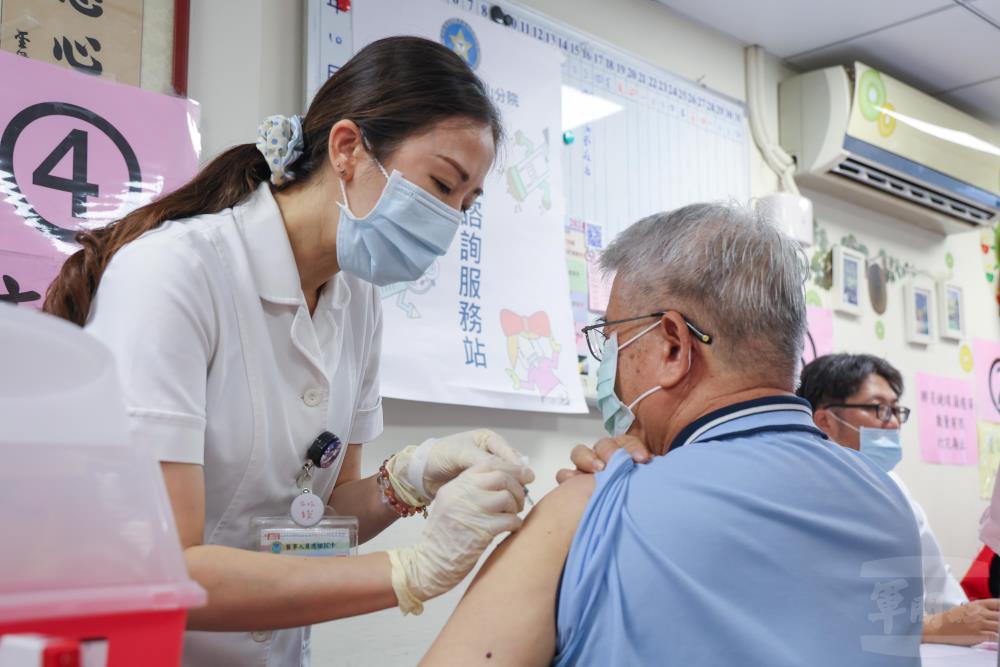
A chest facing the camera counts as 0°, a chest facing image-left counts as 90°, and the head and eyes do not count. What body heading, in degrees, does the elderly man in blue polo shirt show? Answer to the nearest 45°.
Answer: approximately 135°

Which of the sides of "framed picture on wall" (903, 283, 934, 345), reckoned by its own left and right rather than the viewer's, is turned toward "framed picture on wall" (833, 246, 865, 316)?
right

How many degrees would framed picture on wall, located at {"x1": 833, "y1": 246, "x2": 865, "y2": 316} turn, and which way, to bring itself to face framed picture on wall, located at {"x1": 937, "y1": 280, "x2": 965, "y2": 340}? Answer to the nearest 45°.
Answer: approximately 90° to its left

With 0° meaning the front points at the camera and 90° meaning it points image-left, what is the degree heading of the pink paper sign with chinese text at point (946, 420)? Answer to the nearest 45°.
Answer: approximately 315°

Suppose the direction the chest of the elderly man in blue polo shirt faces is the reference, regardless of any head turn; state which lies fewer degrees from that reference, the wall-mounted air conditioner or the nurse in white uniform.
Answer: the nurse in white uniform

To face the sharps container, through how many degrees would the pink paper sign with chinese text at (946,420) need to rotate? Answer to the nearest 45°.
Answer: approximately 45° to its right

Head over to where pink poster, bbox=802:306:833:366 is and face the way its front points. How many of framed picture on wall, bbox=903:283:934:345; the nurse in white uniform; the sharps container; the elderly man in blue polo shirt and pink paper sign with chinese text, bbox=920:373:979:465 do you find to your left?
2

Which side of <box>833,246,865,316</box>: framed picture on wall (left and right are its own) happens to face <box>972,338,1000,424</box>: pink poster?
left

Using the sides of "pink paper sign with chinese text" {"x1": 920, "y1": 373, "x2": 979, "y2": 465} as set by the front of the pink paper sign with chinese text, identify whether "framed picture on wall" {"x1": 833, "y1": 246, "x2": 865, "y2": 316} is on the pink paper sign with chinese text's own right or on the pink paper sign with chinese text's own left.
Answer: on the pink paper sign with chinese text's own right
